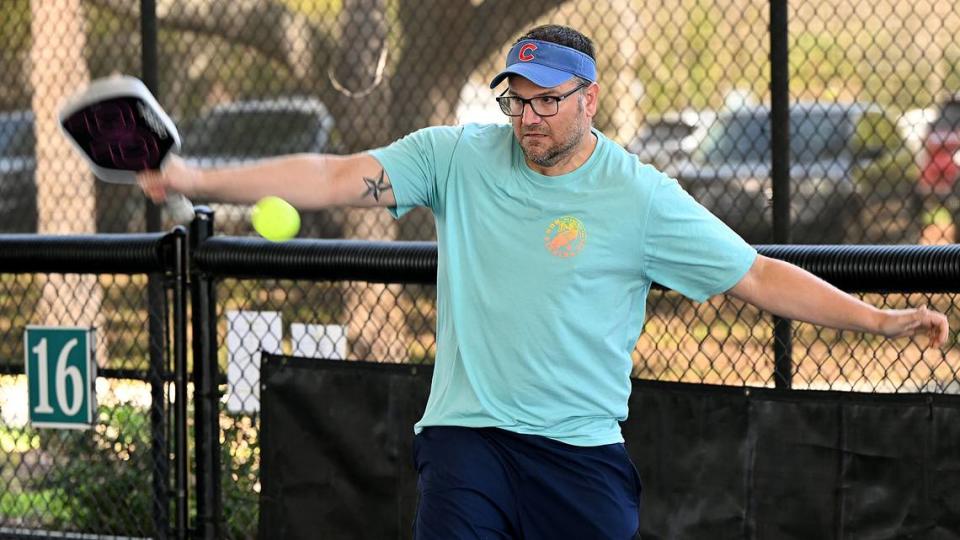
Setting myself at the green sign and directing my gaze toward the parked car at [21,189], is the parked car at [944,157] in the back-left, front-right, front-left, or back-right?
front-right

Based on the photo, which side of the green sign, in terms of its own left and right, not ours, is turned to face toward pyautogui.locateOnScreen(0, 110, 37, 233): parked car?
back

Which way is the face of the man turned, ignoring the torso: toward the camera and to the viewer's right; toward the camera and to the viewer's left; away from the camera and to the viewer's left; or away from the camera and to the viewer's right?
toward the camera and to the viewer's left

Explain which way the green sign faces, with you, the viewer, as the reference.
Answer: facing the viewer

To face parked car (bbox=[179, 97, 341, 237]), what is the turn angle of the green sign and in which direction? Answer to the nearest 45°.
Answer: approximately 180°

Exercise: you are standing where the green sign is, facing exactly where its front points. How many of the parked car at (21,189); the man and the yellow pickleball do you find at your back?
1

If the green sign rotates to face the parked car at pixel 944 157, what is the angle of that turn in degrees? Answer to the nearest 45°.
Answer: approximately 135° to its left

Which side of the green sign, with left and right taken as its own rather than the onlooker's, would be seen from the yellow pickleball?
front

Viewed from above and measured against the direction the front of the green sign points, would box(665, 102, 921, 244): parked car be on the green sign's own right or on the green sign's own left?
on the green sign's own left

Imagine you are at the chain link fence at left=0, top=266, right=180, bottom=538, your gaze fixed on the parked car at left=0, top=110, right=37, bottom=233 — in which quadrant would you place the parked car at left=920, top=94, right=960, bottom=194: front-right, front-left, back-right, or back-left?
front-right

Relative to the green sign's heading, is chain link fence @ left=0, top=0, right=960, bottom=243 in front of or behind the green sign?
behind
